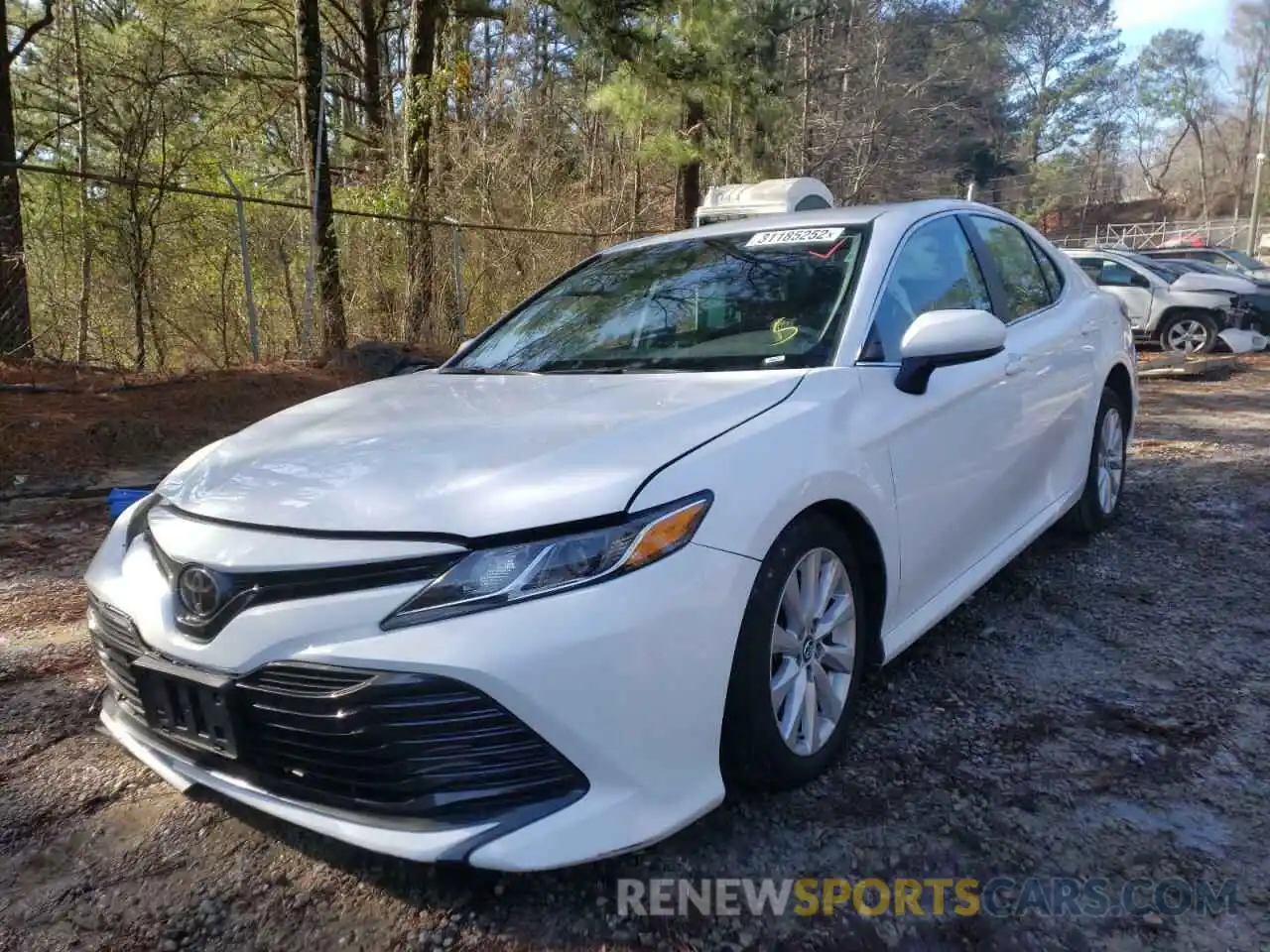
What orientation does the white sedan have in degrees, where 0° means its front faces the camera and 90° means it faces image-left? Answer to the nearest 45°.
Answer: approximately 45°

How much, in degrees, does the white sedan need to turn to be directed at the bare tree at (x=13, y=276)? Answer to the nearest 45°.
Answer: approximately 90° to its right

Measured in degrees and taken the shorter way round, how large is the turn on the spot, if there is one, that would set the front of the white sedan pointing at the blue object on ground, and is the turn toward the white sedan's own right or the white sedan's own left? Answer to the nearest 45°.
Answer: approximately 90° to the white sedan's own right

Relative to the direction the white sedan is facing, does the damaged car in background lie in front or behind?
behind

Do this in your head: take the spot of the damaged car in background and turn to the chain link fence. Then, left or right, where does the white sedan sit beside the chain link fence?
left
